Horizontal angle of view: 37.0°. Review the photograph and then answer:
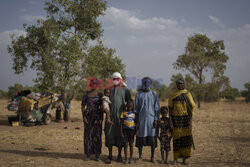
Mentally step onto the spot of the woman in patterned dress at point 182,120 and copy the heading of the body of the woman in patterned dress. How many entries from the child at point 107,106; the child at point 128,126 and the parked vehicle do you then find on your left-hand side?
0

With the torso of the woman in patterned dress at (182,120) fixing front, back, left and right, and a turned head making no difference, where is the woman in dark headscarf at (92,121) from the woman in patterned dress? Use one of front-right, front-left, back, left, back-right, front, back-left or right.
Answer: right

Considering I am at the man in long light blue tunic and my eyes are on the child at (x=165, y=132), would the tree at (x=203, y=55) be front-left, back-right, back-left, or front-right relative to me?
front-left

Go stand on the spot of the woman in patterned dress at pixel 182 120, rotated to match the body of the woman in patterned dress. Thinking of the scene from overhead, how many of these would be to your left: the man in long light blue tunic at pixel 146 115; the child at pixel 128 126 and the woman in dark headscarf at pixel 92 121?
0

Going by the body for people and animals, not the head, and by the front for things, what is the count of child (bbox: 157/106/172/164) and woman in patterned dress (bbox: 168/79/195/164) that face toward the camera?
2

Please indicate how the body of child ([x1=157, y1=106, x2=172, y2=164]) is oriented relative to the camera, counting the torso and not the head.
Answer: toward the camera

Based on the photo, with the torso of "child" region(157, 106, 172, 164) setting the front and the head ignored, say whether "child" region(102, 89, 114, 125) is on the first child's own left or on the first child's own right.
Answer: on the first child's own right

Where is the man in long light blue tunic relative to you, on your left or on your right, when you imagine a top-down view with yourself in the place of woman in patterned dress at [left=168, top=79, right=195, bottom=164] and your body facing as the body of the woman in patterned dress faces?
on your right

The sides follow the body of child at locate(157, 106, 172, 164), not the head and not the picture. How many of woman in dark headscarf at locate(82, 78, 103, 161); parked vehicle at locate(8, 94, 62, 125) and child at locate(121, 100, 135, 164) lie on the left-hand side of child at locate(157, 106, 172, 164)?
0

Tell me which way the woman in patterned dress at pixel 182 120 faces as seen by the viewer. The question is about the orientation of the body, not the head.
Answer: toward the camera

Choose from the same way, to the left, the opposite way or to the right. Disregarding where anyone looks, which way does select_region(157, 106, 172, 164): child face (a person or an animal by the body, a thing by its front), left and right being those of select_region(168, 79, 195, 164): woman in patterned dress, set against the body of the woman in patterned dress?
the same way

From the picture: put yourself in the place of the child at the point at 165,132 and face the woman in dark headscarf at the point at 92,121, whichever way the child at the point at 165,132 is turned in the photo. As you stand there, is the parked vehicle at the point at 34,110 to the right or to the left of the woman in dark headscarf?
right

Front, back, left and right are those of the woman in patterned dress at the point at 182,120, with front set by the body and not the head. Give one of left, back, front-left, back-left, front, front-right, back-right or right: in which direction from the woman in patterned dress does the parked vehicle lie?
back-right

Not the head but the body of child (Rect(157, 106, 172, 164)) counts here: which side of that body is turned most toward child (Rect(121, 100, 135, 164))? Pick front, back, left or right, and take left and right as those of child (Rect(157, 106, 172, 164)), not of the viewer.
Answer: right
